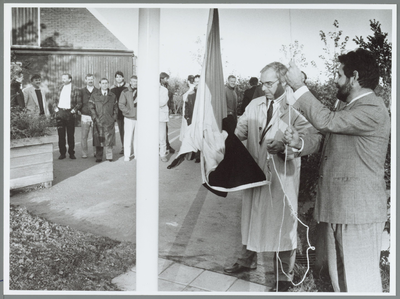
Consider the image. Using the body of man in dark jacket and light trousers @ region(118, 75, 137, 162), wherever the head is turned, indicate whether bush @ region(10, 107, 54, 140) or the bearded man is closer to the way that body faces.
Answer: the bearded man

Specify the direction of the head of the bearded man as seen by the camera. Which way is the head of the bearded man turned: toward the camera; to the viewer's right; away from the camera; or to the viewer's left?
to the viewer's left

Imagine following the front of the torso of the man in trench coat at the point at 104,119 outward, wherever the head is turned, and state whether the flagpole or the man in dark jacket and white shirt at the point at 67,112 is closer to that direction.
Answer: the flagpole

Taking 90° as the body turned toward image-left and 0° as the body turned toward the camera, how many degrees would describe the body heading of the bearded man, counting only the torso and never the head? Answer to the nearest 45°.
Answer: approximately 90°

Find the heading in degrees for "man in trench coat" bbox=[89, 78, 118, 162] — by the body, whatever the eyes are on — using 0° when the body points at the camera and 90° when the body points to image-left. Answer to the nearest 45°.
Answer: approximately 0°

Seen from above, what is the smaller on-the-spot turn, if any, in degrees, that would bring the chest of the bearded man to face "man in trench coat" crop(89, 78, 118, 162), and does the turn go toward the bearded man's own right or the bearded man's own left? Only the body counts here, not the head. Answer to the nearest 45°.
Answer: approximately 45° to the bearded man's own right
